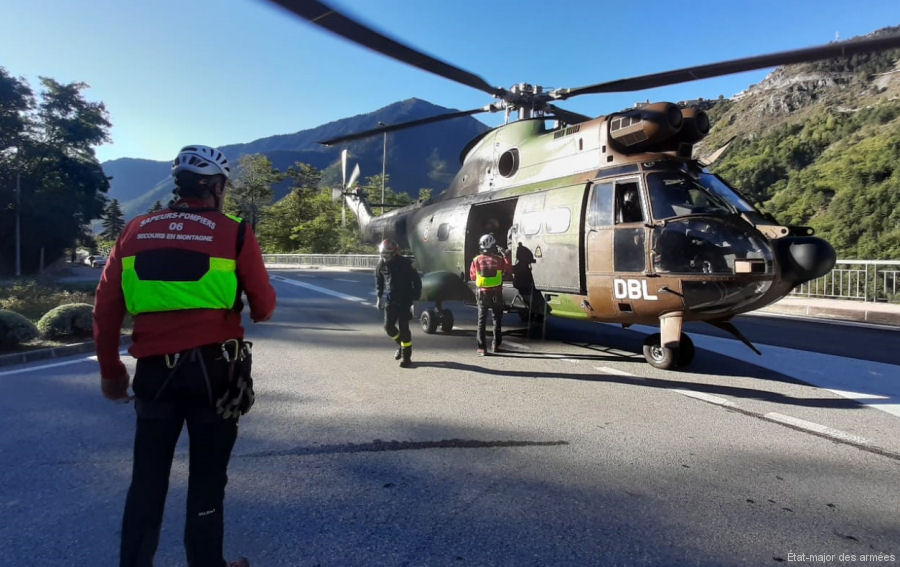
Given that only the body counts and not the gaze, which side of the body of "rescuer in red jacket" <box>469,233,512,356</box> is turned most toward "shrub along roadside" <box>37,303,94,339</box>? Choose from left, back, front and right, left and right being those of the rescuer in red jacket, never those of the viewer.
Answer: left

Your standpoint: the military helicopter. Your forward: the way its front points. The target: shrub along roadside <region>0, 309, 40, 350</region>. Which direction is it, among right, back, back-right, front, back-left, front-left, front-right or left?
back-right

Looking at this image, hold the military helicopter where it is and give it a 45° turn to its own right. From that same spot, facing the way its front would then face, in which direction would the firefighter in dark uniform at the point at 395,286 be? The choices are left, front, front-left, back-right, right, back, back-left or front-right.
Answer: right

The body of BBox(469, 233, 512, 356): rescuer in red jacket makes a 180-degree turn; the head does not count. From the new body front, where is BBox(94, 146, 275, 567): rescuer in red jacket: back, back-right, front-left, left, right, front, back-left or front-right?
front

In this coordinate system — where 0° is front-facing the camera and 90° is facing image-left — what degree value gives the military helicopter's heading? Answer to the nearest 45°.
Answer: approximately 315°

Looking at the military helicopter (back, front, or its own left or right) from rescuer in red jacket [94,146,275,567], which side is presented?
right

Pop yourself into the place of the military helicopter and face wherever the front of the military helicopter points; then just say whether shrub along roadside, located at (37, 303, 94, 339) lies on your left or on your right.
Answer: on your right

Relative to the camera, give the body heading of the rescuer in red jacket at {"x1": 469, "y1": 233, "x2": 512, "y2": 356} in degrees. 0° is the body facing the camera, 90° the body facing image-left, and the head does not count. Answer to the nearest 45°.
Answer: approximately 180°

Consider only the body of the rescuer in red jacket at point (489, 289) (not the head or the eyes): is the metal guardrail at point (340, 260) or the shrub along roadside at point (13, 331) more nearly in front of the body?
the metal guardrail

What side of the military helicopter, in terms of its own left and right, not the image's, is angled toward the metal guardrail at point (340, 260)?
back
